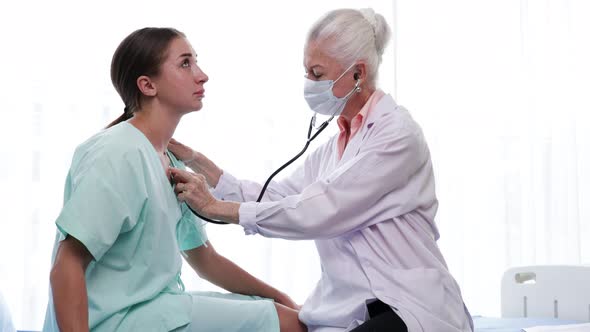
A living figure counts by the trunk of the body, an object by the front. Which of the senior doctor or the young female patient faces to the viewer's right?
the young female patient

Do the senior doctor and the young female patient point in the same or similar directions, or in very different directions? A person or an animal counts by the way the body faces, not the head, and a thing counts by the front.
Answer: very different directions

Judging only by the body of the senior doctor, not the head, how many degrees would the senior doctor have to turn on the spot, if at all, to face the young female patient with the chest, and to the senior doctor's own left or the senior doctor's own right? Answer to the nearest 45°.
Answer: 0° — they already face them

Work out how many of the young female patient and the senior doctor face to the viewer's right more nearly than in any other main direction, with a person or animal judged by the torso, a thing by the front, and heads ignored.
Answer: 1

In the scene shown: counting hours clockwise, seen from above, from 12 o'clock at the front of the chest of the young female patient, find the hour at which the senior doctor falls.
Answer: The senior doctor is roughly at 12 o'clock from the young female patient.

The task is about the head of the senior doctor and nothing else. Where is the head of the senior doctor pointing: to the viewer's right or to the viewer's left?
to the viewer's left

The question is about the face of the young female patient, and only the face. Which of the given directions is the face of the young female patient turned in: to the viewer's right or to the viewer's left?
to the viewer's right

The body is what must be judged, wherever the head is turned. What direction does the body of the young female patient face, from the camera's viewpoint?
to the viewer's right

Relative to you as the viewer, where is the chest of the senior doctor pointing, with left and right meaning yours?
facing to the left of the viewer
